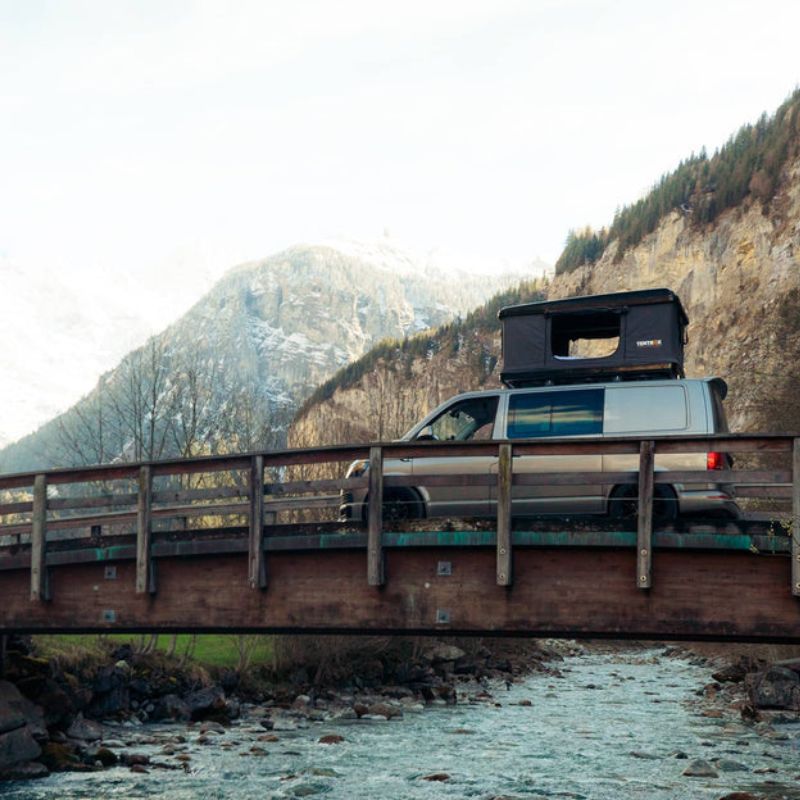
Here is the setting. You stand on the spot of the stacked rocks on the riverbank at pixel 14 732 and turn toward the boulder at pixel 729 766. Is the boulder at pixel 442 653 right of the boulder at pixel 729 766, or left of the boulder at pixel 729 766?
left

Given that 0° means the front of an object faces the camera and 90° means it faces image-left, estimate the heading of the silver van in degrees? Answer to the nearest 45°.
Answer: approximately 90°
